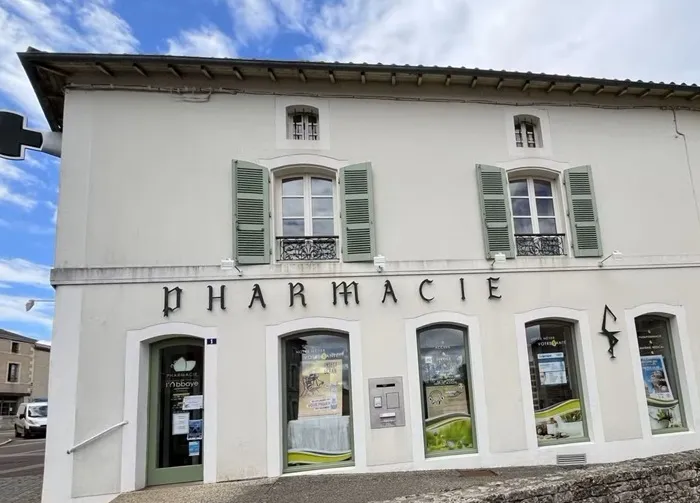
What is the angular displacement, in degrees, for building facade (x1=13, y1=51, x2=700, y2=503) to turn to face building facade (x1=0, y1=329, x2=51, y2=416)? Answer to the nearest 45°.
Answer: approximately 135° to its right

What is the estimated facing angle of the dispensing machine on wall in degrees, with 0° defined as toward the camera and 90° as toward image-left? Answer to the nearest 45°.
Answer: approximately 0°

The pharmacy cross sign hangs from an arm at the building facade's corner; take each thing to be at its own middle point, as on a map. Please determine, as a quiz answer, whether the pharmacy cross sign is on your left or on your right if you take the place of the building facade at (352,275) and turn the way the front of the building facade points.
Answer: on your right

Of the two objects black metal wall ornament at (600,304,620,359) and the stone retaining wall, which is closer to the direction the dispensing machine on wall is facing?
the stone retaining wall

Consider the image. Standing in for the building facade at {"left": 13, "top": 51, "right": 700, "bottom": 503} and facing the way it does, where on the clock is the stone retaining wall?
The stone retaining wall is roughly at 11 o'clock from the building facade.

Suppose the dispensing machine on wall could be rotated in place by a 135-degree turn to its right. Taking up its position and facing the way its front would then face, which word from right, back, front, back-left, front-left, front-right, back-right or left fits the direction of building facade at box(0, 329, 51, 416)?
front

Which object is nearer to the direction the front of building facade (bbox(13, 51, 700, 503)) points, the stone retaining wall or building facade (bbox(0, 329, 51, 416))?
the stone retaining wall

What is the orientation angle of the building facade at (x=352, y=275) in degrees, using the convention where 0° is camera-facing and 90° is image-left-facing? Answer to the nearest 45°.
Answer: approximately 0°

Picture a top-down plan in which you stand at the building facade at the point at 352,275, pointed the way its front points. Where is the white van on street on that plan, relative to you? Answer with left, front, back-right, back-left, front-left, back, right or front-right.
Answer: back-right

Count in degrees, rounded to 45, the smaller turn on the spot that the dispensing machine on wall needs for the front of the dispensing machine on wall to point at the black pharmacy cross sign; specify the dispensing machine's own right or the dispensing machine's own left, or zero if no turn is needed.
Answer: approximately 90° to the dispensing machine's own right
